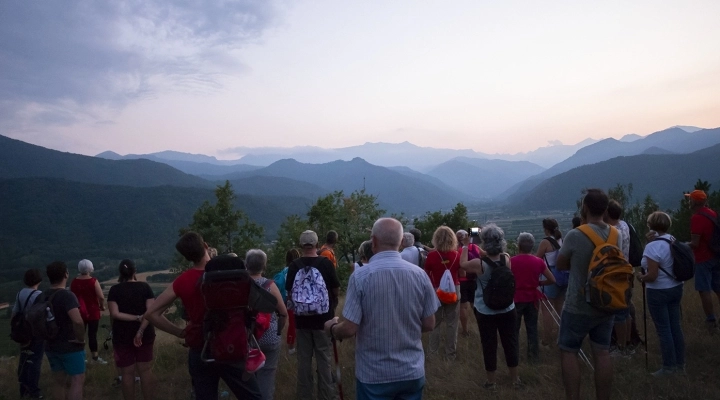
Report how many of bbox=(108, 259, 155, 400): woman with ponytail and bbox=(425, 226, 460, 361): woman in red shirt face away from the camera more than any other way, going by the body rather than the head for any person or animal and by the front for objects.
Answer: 2

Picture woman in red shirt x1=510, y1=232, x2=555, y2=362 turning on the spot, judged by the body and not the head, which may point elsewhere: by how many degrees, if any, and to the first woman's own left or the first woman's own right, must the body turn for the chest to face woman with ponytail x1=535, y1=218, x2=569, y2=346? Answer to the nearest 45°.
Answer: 0° — they already face them

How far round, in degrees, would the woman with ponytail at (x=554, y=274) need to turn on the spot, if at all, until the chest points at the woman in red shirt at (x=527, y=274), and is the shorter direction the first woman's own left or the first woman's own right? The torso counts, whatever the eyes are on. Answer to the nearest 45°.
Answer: approximately 135° to the first woman's own left

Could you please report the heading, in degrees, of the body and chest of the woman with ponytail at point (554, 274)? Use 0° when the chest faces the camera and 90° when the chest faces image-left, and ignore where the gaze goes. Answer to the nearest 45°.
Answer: approximately 135°

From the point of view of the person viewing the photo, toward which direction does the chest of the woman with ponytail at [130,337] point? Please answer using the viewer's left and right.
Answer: facing away from the viewer

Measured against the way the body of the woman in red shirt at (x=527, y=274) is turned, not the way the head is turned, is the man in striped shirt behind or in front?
behind

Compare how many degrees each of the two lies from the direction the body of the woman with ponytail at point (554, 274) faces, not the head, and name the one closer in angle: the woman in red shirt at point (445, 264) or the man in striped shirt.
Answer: the woman in red shirt

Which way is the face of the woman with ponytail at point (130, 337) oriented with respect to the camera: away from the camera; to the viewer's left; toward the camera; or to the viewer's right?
away from the camera

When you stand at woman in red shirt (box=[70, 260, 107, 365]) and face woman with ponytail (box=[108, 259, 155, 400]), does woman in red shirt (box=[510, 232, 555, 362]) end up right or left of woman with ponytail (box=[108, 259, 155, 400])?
left

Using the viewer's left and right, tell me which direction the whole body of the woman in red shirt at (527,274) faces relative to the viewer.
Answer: facing away from the viewer

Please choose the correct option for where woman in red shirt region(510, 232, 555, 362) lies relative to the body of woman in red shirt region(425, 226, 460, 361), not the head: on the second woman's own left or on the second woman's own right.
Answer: on the second woman's own right

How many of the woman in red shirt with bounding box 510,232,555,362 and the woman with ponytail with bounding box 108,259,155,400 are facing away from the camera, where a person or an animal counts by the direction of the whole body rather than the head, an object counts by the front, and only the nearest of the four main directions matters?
2

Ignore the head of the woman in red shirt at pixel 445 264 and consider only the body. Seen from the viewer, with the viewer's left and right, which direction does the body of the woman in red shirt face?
facing away from the viewer

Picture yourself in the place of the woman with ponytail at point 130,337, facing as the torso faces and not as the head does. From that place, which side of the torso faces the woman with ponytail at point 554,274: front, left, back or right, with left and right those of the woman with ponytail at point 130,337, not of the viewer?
right
